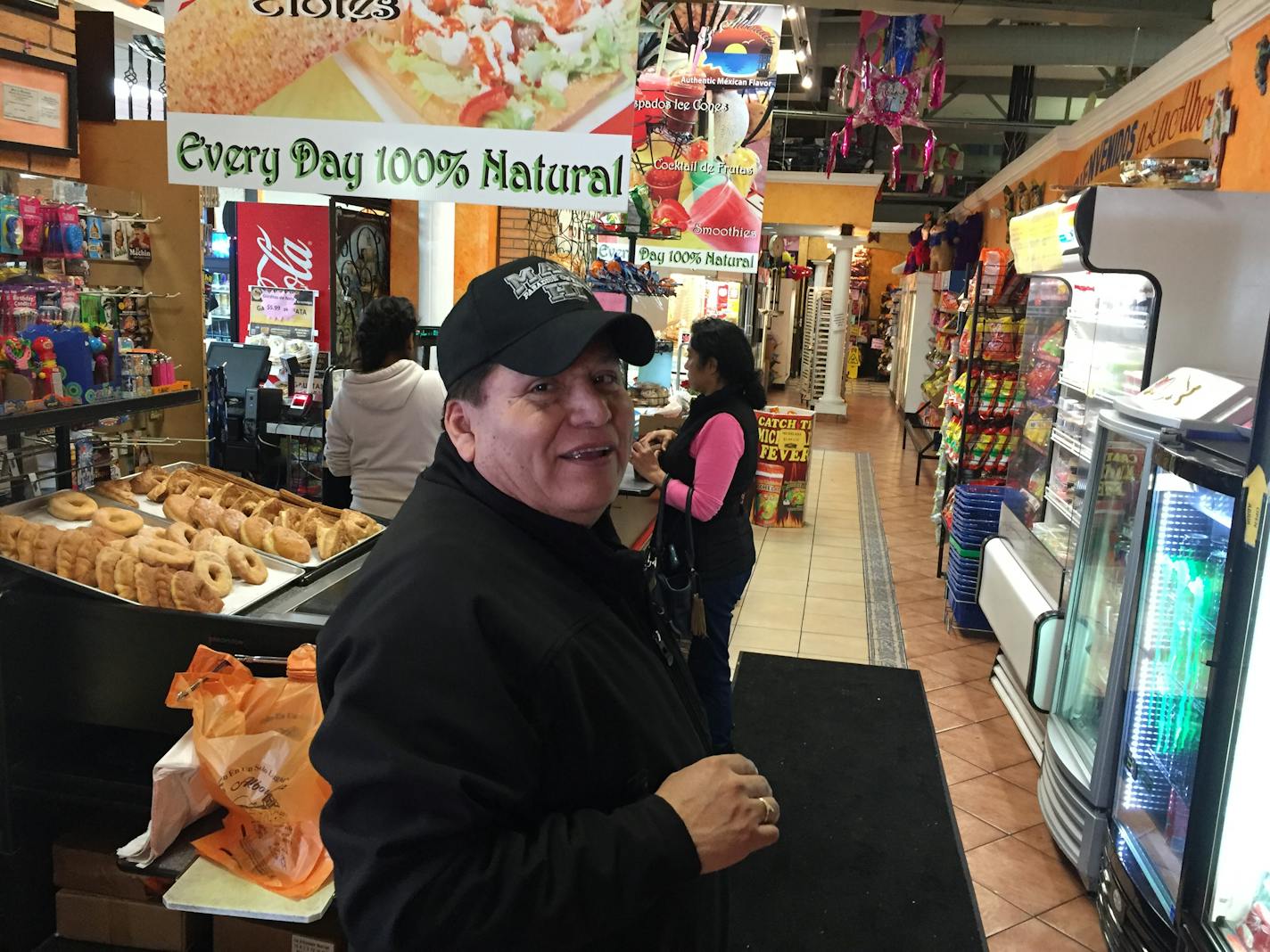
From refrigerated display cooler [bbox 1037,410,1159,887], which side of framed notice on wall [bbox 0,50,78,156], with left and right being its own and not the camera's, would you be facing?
front

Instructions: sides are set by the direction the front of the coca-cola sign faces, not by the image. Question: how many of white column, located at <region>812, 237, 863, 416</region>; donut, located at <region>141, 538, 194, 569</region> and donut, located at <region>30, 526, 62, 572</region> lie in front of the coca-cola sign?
2

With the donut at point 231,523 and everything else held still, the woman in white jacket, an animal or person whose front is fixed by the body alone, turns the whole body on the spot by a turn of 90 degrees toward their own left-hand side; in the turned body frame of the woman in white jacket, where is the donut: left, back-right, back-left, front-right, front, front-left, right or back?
front-left

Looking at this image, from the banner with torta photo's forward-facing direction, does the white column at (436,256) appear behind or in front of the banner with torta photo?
behind

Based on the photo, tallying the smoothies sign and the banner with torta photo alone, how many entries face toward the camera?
2

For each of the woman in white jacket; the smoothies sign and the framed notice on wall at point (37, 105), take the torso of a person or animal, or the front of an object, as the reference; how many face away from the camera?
1

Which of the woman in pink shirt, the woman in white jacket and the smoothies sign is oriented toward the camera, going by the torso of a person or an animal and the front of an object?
the smoothies sign

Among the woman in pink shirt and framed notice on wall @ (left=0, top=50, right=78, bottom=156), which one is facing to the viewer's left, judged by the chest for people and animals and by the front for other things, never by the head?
the woman in pink shirt

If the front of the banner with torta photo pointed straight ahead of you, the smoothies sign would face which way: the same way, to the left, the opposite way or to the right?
the same way

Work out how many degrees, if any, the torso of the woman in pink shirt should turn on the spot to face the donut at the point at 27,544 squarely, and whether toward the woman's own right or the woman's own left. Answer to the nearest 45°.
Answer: approximately 45° to the woman's own left

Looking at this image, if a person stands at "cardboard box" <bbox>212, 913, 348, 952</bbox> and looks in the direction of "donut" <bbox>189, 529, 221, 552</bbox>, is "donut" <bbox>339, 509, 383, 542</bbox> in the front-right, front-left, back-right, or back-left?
front-right

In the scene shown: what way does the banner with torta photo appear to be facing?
toward the camera

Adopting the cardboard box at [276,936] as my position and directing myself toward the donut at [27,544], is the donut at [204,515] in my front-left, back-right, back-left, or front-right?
front-right

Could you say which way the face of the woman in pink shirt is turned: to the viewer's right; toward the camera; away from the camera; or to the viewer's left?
to the viewer's left

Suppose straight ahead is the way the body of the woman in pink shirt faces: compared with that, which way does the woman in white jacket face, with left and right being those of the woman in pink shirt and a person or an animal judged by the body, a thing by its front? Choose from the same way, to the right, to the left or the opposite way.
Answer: to the right

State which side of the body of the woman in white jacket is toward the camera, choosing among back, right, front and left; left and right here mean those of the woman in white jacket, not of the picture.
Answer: back
